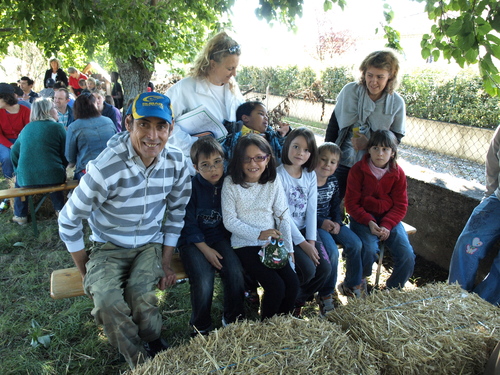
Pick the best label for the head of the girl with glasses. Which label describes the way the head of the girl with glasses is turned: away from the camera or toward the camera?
toward the camera

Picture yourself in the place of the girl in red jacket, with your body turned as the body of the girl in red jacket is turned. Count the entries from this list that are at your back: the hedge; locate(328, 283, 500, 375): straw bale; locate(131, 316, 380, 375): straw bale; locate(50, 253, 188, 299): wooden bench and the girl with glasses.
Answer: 1

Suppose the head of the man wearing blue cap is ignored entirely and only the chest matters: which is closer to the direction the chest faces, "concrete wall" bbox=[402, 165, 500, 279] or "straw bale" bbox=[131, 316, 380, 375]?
the straw bale

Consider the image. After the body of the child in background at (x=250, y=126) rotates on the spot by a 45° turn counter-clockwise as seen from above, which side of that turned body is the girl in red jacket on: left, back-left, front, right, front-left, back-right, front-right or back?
front

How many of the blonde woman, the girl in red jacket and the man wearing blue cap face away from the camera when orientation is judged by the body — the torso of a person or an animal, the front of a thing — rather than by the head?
0

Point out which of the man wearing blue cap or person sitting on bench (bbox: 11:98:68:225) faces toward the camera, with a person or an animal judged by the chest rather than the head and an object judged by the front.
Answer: the man wearing blue cap

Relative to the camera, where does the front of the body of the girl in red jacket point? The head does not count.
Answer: toward the camera

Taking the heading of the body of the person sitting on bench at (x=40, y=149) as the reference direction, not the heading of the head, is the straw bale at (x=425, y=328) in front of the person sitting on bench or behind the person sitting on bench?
behind

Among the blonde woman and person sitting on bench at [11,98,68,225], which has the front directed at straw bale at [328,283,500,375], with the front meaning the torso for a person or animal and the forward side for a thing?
the blonde woman

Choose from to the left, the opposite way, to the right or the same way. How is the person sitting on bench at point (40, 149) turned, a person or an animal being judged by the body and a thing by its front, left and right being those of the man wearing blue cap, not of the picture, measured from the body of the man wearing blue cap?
the opposite way
